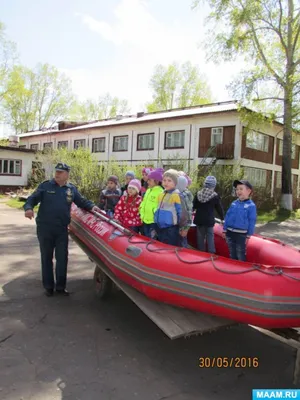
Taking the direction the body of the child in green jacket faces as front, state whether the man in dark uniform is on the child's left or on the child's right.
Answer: on the child's right

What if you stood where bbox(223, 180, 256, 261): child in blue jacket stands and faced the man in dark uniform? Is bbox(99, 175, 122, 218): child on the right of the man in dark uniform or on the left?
right

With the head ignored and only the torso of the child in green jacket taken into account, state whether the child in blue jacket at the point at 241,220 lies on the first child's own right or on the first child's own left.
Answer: on the first child's own left

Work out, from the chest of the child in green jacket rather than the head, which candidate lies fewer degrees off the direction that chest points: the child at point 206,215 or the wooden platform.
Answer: the wooden platform

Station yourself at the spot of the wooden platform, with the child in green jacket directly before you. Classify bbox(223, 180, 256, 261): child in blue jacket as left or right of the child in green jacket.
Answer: right

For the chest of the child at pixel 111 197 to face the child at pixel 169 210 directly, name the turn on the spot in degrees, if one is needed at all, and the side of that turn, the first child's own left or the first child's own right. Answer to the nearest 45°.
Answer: approximately 45° to the first child's own left

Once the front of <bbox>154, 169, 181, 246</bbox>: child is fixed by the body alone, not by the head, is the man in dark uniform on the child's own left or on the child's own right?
on the child's own right

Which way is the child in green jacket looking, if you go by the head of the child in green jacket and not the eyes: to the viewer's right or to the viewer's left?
to the viewer's left

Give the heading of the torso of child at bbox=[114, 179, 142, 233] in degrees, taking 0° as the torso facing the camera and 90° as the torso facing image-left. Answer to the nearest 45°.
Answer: approximately 45°

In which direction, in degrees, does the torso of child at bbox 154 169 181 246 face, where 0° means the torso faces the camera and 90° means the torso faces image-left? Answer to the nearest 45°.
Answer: approximately 45°

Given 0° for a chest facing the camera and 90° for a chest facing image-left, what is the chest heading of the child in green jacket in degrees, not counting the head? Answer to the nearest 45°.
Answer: approximately 45°
